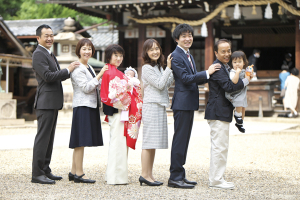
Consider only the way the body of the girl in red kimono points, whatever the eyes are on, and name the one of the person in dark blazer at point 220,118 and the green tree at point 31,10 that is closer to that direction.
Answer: the person in dark blazer

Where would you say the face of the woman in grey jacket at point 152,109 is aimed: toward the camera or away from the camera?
toward the camera

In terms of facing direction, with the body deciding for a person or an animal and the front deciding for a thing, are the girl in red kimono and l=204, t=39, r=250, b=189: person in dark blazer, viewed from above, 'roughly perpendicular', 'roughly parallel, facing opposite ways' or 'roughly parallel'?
roughly parallel

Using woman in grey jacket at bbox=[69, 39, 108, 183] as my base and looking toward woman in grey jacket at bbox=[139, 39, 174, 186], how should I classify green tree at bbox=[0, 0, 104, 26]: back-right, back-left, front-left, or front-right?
back-left
